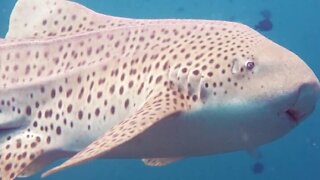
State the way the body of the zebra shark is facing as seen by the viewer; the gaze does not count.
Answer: to the viewer's right

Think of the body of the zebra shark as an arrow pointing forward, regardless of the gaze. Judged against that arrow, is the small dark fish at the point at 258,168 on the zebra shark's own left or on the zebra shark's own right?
on the zebra shark's own left
